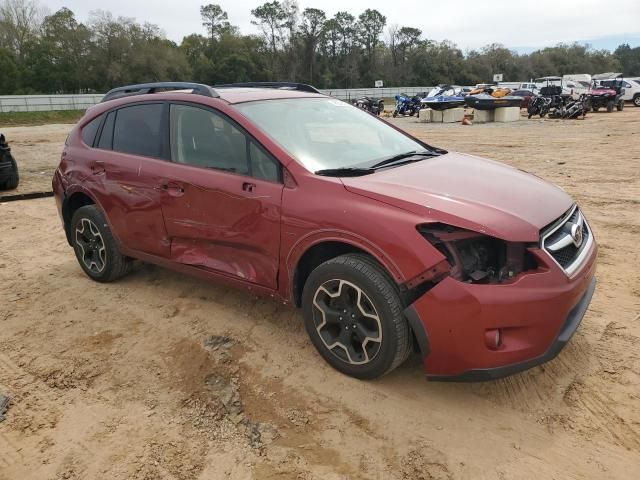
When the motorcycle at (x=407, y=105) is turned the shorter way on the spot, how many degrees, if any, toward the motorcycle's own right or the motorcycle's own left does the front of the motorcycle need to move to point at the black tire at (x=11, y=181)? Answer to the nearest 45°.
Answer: approximately 45° to the motorcycle's own left

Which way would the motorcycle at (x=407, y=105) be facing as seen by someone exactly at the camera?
facing the viewer and to the left of the viewer

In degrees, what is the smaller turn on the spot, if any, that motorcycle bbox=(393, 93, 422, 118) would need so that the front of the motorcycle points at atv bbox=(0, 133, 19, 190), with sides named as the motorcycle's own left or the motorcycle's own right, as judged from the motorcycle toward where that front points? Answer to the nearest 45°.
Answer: approximately 45° to the motorcycle's own left

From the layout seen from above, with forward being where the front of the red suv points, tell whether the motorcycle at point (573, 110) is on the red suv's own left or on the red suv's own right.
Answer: on the red suv's own left

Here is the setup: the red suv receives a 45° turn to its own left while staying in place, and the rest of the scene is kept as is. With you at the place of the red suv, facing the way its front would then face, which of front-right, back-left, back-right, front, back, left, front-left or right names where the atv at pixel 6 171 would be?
back-left

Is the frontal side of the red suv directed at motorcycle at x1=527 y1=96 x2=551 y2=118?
no

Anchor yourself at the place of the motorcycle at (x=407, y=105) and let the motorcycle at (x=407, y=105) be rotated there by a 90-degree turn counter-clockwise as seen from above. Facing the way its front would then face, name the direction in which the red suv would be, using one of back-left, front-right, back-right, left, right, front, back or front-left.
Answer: front-right

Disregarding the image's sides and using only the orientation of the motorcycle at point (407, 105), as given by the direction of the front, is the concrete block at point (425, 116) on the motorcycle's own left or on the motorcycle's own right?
on the motorcycle's own left

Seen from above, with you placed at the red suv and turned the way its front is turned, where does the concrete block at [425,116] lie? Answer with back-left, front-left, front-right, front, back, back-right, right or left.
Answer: back-left
